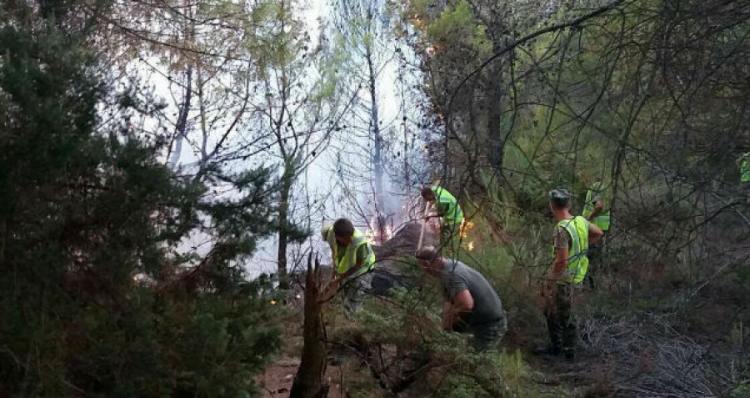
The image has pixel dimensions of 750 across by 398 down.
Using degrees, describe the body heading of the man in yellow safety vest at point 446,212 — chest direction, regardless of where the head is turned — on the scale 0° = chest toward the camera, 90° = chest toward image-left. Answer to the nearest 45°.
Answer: approximately 90°

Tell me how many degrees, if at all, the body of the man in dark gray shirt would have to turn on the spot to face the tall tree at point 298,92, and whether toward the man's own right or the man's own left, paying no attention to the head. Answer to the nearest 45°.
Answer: approximately 45° to the man's own right

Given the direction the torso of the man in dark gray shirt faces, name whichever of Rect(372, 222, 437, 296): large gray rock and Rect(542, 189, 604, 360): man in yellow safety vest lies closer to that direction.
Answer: the large gray rock

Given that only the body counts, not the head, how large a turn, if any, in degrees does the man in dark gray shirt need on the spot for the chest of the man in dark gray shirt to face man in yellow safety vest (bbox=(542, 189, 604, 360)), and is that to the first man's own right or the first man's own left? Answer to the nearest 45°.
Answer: approximately 135° to the first man's own right

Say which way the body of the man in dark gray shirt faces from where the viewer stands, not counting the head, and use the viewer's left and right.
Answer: facing to the left of the viewer

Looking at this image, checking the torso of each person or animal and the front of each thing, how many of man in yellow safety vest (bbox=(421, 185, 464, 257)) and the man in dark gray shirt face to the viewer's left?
2
